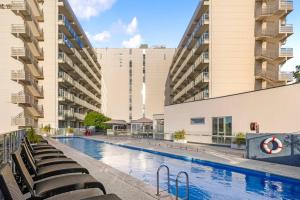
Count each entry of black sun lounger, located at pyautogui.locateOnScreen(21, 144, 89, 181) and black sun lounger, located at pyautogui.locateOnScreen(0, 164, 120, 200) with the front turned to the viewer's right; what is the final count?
2

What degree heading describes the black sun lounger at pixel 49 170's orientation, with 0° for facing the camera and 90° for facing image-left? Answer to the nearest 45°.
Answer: approximately 270°

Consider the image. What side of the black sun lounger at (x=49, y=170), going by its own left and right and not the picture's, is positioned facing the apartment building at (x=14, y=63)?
left

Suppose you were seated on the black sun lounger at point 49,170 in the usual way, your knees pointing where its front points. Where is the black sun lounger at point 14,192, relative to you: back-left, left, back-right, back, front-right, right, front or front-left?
right

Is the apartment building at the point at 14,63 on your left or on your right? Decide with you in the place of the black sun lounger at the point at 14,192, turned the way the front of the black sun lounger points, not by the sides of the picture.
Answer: on your left

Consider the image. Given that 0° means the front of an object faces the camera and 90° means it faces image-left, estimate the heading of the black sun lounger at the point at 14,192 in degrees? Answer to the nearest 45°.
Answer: approximately 270°

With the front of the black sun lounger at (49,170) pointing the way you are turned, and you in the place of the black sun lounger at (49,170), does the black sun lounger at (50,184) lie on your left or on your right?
on your right

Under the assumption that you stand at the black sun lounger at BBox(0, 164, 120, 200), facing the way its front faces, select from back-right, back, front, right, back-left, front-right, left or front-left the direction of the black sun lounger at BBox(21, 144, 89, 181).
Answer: left

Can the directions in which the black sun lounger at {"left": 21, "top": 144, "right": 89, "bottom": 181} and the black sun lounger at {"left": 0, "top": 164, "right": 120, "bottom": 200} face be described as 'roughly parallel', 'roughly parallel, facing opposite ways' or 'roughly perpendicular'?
roughly parallel
